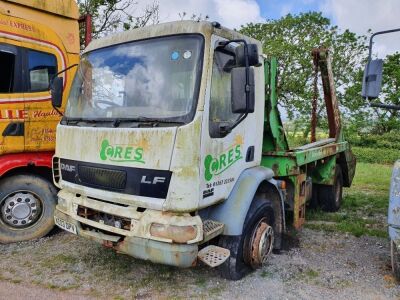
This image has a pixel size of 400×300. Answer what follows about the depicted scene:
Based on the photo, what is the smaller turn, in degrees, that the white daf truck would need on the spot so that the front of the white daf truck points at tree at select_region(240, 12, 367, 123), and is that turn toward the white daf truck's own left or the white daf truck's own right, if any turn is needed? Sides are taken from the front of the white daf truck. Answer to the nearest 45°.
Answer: approximately 135° to the white daf truck's own right

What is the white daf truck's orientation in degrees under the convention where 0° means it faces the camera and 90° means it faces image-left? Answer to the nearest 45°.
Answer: approximately 45°
